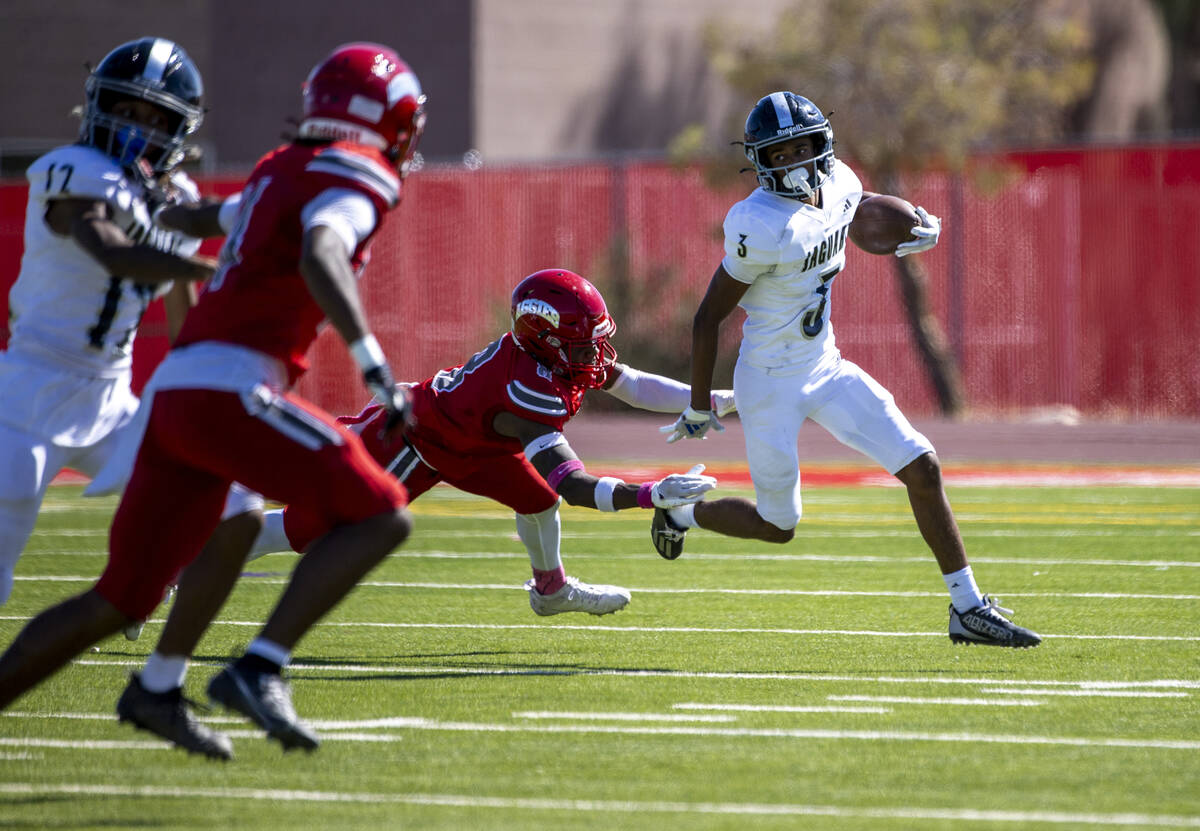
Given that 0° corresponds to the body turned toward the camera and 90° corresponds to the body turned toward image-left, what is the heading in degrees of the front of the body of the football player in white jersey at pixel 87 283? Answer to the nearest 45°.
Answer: approximately 315°

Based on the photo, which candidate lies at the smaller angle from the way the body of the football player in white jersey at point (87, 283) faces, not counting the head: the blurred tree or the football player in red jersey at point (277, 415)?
the football player in red jersey

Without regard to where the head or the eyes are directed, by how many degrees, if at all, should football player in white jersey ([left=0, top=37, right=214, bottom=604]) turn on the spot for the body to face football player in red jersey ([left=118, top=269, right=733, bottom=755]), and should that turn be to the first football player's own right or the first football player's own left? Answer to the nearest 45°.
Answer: approximately 90° to the first football player's own left

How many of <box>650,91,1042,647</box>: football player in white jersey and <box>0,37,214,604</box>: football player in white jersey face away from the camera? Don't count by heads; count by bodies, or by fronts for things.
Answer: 0

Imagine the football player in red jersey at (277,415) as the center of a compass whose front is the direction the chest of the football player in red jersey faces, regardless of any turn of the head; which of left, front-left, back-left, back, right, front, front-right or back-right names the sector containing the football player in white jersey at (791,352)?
front

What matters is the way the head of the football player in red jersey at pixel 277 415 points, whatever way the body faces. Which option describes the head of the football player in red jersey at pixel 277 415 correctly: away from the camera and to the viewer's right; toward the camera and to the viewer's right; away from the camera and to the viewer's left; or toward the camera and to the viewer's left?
away from the camera and to the viewer's right

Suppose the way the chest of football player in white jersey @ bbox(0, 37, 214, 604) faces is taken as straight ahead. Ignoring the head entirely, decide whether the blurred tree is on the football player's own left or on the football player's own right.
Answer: on the football player's own left

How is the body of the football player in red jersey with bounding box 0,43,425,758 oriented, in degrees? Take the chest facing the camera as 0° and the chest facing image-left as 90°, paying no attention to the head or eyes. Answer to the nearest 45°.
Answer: approximately 225°

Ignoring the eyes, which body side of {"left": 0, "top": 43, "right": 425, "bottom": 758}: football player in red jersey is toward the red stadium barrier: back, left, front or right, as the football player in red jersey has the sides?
front

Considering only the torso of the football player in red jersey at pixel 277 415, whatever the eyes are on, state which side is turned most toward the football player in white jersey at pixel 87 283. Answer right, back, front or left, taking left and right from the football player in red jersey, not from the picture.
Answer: left
